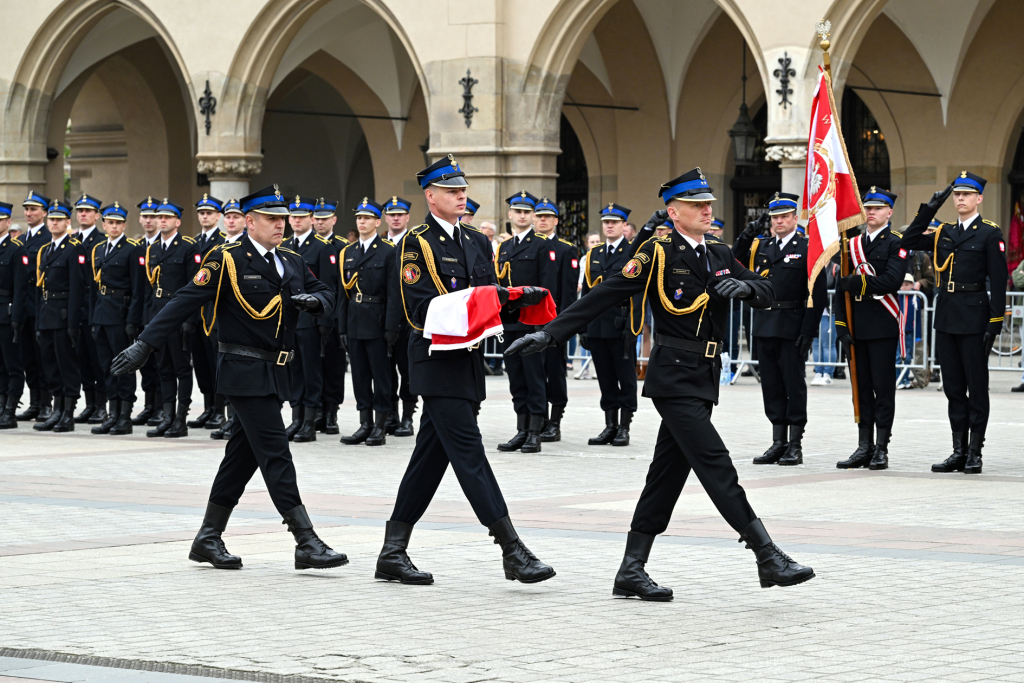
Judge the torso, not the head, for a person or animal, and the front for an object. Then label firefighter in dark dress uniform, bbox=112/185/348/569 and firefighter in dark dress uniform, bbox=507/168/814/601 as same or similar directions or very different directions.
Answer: same or similar directions

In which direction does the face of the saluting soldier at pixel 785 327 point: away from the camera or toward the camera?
toward the camera
